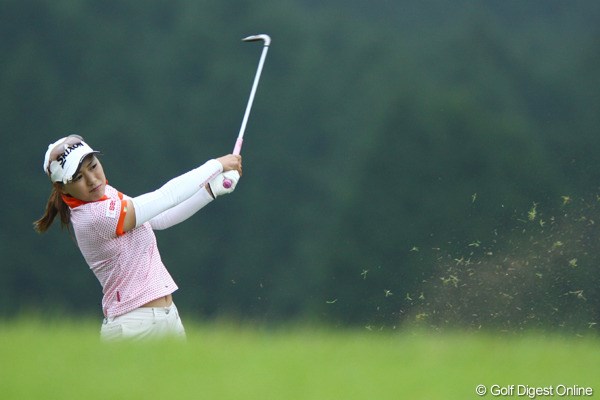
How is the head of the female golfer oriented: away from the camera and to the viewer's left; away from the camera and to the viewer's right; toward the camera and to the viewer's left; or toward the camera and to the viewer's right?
toward the camera and to the viewer's right

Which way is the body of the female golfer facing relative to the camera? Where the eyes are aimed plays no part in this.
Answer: to the viewer's right
